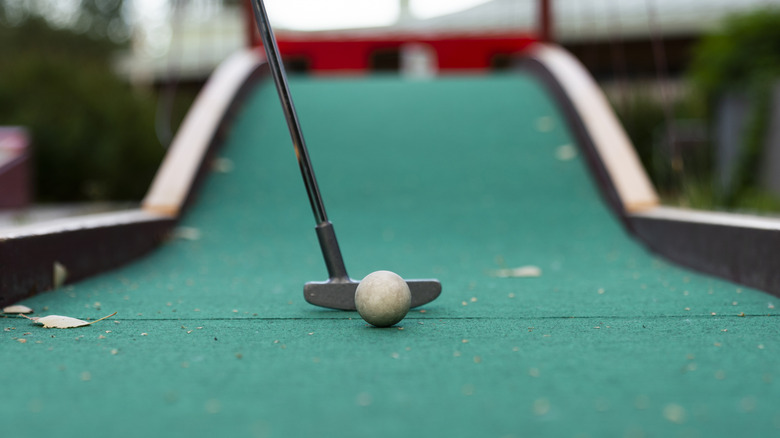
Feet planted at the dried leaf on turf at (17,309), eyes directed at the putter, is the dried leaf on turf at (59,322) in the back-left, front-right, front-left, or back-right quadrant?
front-right

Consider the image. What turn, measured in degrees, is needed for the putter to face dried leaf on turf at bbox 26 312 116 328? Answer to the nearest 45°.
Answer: approximately 90° to its right

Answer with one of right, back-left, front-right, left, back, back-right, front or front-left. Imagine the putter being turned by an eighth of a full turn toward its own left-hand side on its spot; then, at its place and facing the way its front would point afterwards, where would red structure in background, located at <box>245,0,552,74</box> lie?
back-left

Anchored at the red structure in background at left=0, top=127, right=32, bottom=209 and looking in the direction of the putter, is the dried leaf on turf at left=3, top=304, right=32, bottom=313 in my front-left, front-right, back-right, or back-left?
front-right

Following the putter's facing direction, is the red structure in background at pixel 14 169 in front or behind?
behind

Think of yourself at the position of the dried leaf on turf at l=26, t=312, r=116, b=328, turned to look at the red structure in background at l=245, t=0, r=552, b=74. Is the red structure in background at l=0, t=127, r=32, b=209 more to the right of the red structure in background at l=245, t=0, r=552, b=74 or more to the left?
left

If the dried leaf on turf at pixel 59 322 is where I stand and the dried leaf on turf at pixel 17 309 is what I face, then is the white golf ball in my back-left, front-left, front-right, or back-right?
back-right

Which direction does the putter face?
toward the camera

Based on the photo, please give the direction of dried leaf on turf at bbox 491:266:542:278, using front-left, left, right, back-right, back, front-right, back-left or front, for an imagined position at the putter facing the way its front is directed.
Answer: back-left

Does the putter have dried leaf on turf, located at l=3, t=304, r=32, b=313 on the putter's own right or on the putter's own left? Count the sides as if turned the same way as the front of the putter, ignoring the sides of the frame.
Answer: on the putter's own right

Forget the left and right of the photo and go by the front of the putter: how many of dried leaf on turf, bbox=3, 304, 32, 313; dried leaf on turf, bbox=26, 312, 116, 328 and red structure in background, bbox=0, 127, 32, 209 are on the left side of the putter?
0
